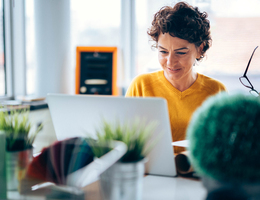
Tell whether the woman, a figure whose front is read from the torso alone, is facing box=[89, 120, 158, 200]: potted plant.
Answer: yes

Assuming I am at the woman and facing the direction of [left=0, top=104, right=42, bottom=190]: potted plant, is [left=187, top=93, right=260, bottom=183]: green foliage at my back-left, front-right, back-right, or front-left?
front-left

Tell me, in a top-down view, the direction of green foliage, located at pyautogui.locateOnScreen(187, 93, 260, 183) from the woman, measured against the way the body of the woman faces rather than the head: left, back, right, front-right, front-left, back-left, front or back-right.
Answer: front

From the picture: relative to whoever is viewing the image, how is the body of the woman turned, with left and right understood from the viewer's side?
facing the viewer

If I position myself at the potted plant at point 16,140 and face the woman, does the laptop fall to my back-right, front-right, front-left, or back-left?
front-right

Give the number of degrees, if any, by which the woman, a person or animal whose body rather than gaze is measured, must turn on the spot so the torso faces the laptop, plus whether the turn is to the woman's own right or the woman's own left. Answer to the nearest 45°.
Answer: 0° — they already face it

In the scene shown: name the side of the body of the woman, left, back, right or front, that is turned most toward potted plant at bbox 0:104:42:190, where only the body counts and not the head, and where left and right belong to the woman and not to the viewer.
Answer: front

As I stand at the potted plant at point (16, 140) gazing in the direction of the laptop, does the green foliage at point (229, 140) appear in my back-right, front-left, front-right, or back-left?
front-right

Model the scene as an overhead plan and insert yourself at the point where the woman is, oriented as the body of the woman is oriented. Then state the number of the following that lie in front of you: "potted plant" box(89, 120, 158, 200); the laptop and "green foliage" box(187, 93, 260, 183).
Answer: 3
